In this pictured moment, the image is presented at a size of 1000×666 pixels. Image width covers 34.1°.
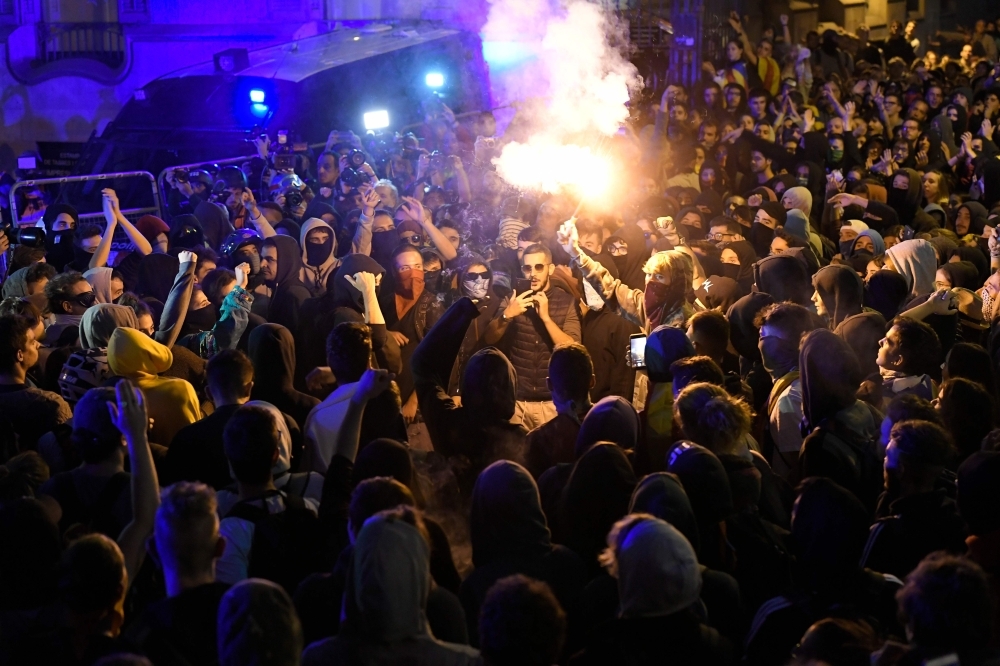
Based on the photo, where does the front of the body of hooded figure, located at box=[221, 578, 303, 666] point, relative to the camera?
away from the camera

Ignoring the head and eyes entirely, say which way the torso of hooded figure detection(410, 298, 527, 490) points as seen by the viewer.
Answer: away from the camera

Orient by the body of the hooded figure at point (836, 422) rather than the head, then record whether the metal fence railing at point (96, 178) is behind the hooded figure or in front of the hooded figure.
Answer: in front

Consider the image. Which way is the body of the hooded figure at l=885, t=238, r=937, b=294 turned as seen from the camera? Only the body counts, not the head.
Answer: to the viewer's left

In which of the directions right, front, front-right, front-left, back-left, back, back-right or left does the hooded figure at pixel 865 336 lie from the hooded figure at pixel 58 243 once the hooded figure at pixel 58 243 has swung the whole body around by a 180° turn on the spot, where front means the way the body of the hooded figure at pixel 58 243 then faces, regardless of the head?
back-right

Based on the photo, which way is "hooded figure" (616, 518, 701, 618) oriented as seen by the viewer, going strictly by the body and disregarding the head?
away from the camera

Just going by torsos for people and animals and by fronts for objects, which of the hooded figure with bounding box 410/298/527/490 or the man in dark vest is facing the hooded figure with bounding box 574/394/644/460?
the man in dark vest

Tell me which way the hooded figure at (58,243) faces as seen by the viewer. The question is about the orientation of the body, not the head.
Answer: toward the camera

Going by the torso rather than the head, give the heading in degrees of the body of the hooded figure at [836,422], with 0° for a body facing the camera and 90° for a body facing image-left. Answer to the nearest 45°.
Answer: approximately 135°

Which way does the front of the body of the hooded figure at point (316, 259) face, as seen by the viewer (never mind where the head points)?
toward the camera

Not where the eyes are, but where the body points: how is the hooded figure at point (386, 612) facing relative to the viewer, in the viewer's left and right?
facing away from the viewer

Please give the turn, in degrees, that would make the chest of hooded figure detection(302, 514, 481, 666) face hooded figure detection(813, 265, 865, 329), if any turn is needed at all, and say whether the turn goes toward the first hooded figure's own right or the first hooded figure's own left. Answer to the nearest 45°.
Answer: approximately 45° to the first hooded figure's own right

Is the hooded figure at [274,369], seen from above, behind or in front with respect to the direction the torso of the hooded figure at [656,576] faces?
in front

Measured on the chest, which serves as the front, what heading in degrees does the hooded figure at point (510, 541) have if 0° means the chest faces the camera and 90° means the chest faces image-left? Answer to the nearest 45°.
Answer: approximately 180°

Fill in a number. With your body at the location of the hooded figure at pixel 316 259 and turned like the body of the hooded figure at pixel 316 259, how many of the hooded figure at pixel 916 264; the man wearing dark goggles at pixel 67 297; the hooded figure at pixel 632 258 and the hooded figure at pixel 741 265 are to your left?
3
